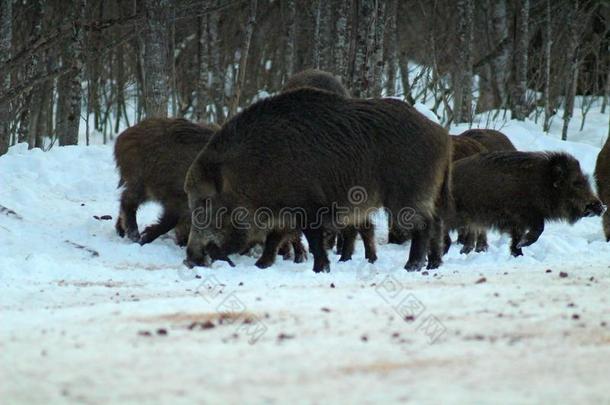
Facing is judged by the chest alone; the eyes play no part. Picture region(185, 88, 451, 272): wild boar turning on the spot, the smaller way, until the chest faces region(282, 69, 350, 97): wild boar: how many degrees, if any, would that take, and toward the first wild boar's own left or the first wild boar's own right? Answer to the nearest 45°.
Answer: approximately 90° to the first wild boar's own right

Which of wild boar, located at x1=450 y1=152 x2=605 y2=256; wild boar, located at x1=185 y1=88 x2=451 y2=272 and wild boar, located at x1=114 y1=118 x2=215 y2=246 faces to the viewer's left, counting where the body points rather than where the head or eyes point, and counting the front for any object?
wild boar, located at x1=185 y1=88 x2=451 y2=272

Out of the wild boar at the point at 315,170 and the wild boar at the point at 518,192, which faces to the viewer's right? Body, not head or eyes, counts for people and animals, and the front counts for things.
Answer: the wild boar at the point at 518,192

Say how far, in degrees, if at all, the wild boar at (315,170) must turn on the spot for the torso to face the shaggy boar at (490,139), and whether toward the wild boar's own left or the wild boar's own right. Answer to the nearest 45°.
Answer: approximately 135° to the wild boar's own right

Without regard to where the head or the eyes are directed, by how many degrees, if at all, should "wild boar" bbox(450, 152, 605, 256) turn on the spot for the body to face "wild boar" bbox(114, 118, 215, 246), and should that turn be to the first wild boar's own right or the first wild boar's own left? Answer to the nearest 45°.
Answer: approximately 180°

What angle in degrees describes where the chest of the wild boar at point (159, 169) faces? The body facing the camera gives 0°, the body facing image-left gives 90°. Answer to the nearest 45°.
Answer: approximately 270°

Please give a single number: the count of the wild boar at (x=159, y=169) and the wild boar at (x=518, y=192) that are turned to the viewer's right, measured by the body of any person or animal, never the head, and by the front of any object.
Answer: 2

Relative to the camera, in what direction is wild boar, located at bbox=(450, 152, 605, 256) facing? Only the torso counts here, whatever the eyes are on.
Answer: to the viewer's right

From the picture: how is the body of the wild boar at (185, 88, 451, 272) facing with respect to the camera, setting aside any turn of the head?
to the viewer's left

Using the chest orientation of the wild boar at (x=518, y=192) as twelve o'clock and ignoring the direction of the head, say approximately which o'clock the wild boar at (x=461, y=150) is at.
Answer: the wild boar at (x=461, y=150) is roughly at 8 o'clock from the wild boar at (x=518, y=192).
